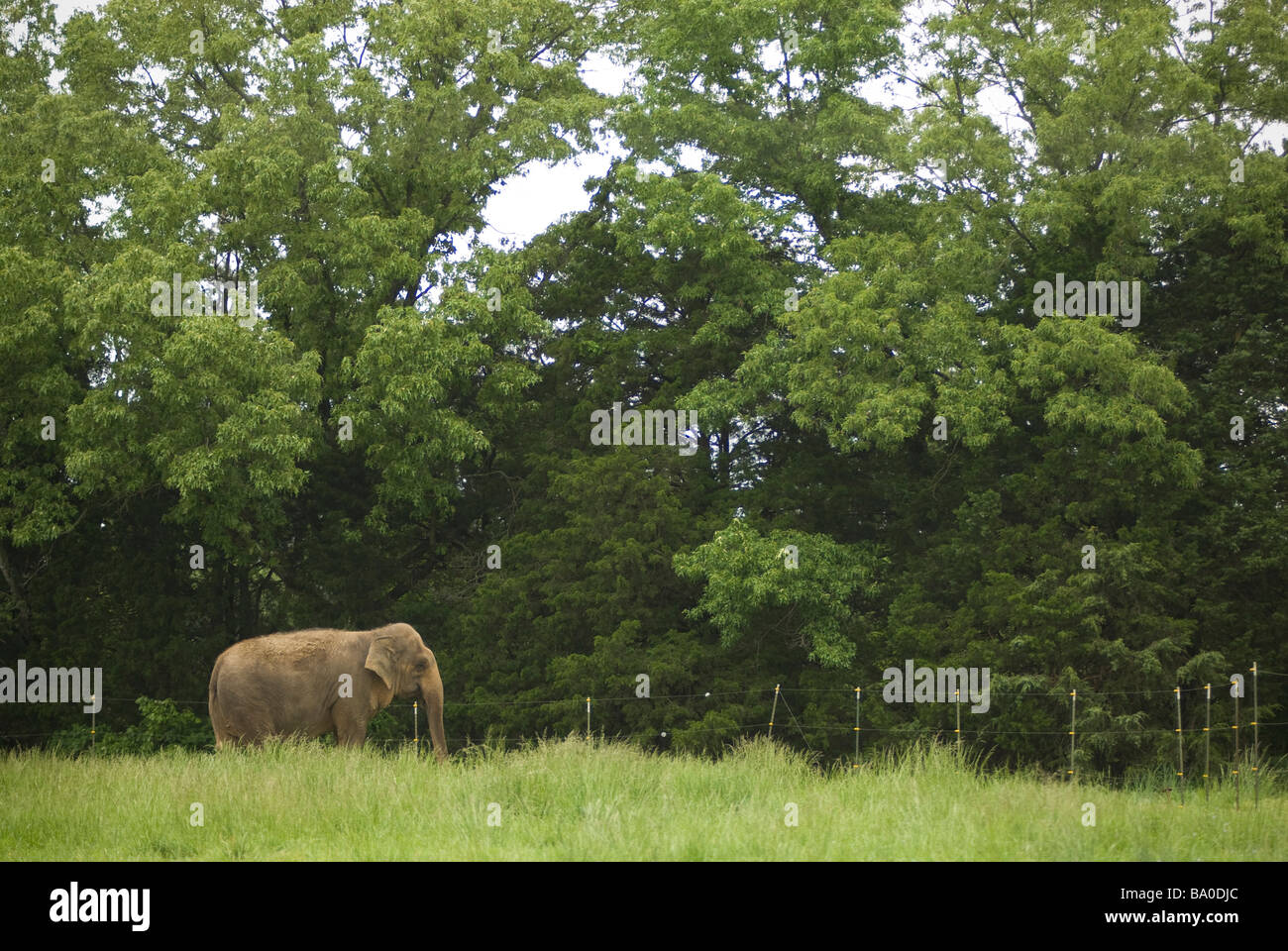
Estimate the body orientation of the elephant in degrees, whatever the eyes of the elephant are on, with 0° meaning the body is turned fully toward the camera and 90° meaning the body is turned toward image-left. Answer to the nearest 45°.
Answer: approximately 270°
